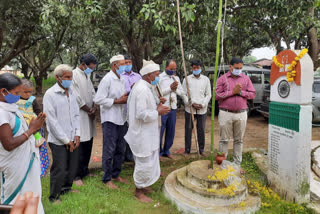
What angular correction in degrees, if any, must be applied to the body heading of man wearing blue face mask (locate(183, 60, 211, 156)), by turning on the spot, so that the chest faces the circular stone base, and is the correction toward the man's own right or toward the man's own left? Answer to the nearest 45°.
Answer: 0° — they already face it

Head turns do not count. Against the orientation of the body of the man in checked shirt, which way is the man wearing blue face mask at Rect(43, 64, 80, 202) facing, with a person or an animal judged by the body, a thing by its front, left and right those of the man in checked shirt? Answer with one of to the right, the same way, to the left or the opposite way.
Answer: to the left

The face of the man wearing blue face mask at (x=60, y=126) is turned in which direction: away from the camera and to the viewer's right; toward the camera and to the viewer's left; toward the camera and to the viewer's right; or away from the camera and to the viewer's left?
toward the camera and to the viewer's right

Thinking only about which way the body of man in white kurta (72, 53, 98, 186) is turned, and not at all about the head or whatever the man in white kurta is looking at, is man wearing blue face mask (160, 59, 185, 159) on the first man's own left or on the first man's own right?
on the first man's own left

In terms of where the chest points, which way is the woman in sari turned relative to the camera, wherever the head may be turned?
to the viewer's right

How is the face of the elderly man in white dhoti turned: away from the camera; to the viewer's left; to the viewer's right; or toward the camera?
to the viewer's right

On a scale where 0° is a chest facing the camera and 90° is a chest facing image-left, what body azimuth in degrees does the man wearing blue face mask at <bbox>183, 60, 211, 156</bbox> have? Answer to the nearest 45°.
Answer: approximately 0°

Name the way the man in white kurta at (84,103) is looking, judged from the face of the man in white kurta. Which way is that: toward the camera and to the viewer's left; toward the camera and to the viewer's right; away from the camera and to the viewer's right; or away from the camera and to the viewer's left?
toward the camera and to the viewer's right

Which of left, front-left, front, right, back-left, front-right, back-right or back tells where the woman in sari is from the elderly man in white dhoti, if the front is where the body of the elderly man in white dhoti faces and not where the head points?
back-right

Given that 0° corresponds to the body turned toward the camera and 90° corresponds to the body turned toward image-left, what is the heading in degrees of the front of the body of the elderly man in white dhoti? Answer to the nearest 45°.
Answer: approximately 270°

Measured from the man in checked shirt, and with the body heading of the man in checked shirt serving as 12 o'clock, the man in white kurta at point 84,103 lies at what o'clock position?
The man in white kurta is roughly at 2 o'clock from the man in checked shirt.

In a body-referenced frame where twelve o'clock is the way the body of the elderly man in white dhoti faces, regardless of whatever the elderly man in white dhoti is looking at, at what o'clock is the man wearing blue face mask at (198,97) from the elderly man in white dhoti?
The man wearing blue face mask is roughly at 10 o'clock from the elderly man in white dhoti.
